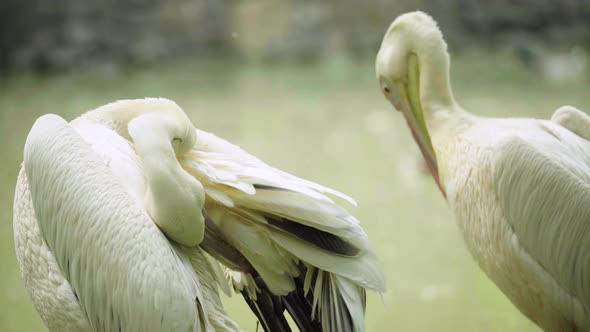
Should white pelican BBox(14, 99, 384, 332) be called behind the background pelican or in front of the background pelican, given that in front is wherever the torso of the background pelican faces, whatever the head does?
in front

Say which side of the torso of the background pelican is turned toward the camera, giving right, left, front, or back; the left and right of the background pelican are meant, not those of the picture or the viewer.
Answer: left

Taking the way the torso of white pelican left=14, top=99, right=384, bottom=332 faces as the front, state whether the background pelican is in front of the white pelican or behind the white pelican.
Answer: behind

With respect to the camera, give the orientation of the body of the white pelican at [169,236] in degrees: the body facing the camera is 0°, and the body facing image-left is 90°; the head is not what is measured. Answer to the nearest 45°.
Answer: approximately 90°
